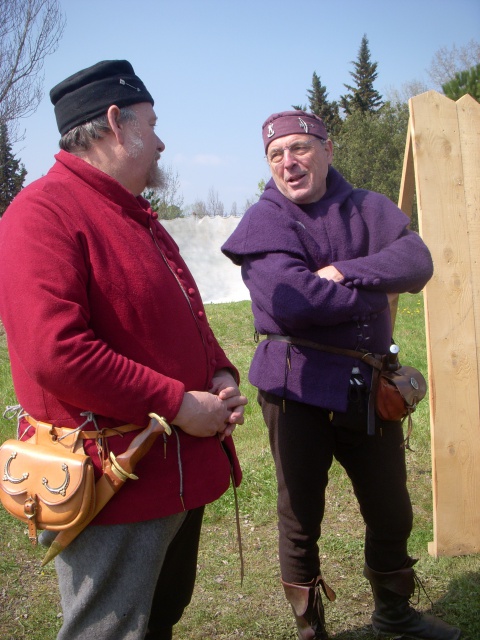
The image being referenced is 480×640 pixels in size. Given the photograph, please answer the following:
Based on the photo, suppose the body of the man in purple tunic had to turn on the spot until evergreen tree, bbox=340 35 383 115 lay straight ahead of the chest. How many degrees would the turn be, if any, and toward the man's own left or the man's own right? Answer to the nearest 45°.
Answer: approximately 180°

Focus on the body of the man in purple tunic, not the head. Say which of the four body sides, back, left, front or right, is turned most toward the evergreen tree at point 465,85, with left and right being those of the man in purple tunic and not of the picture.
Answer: back

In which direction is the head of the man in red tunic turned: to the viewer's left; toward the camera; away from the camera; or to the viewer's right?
to the viewer's right

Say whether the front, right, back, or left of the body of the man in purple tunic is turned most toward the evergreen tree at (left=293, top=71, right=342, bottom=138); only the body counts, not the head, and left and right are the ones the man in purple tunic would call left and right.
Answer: back

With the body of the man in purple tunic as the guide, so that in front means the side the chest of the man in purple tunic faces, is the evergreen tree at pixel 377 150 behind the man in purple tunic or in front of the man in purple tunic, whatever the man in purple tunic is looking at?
behind

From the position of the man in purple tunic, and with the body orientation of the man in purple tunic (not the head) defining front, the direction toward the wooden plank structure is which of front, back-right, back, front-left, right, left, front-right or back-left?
back-left

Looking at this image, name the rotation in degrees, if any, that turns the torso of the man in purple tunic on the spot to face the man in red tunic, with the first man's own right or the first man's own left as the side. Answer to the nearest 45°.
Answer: approximately 45° to the first man's own right

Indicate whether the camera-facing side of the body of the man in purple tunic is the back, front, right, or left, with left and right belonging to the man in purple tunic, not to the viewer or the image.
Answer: front

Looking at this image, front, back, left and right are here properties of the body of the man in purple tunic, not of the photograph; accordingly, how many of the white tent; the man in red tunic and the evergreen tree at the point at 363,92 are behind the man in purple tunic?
2

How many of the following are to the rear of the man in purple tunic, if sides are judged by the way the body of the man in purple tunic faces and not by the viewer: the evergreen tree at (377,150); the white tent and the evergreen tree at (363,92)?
3
